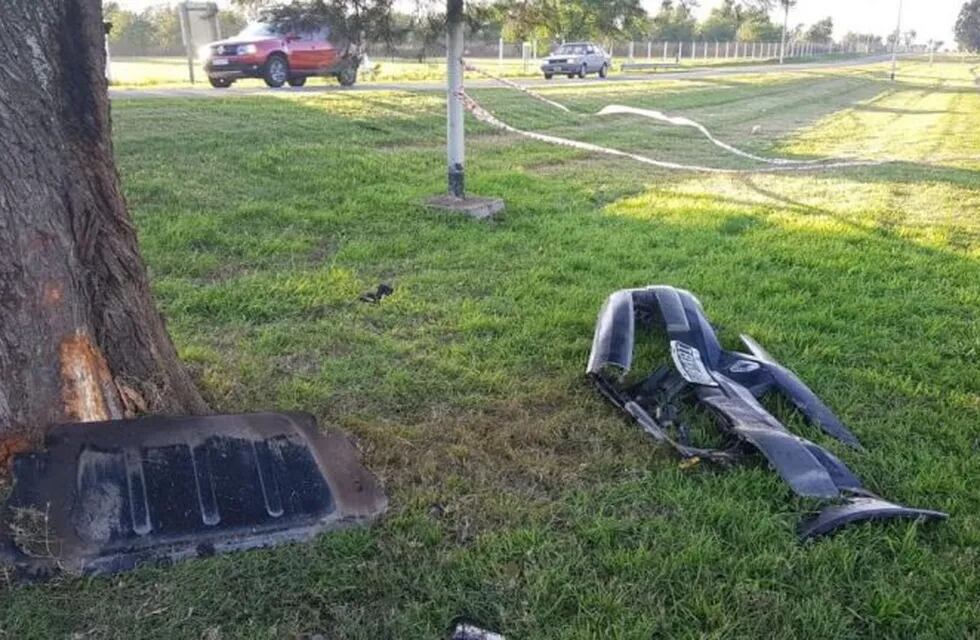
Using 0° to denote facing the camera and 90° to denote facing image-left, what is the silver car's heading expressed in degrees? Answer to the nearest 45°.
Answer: approximately 45°

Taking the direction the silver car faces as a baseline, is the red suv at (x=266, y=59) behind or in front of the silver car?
in front

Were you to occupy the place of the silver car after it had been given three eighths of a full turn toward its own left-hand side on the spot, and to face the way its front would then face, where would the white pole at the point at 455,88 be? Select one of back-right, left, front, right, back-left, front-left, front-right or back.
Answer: right

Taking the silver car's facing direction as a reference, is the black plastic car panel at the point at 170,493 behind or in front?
in front

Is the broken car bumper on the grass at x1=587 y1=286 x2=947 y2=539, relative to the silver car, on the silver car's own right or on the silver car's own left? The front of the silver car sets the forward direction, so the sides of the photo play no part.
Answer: on the silver car's own left

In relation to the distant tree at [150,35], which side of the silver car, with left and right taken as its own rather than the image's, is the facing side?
right

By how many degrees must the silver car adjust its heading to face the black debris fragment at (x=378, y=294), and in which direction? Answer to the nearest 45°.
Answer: approximately 45° to its left
